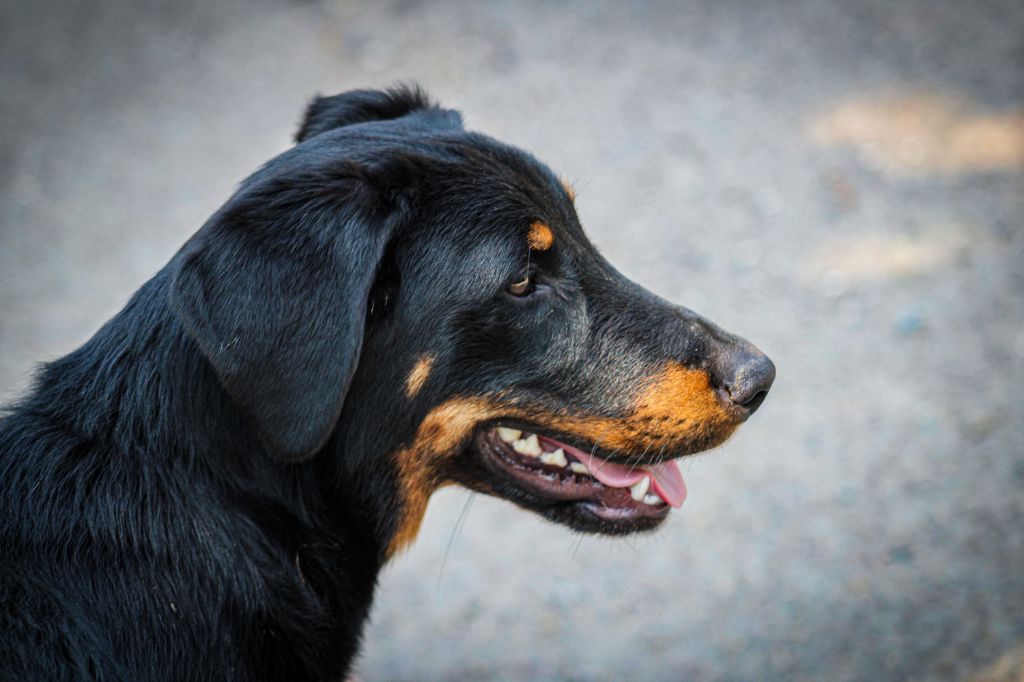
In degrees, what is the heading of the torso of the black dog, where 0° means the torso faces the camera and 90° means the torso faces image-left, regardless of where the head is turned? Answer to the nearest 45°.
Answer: approximately 270°
